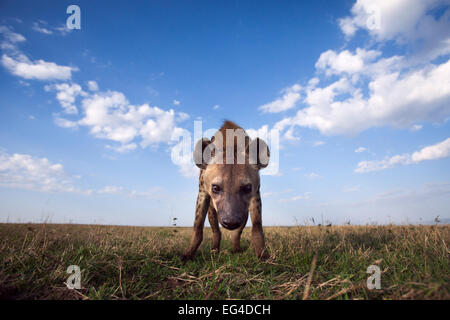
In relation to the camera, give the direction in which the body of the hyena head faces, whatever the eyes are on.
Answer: toward the camera
